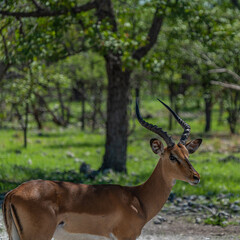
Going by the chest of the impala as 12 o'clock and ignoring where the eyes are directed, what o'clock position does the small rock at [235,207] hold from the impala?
The small rock is roughly at 10 o'clock from the impala.

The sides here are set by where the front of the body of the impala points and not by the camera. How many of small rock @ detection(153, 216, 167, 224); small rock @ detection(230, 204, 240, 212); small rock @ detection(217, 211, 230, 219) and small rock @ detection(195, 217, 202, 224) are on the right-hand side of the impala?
0

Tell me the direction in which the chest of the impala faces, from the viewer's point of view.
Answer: to the viewer's right

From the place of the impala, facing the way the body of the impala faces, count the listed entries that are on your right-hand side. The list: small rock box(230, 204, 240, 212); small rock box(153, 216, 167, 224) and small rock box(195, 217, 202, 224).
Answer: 0

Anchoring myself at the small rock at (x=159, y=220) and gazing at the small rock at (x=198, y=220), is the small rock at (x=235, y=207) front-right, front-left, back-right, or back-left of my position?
front-left

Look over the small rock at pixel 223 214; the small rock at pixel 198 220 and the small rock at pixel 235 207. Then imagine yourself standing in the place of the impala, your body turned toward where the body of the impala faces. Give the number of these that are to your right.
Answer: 0

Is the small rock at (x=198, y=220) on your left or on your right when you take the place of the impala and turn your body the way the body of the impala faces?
on your left

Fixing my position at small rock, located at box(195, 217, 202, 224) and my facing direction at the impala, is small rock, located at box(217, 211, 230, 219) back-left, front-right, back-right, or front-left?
back-left

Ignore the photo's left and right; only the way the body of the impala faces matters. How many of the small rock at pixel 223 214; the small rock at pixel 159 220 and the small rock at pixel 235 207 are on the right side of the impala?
0

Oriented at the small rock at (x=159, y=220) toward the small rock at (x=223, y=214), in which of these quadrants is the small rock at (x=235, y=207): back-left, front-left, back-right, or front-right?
front-left

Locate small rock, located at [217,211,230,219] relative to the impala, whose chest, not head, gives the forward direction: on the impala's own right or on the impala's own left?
on the impala's own left

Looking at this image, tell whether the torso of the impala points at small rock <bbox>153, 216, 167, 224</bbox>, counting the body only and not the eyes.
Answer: no
